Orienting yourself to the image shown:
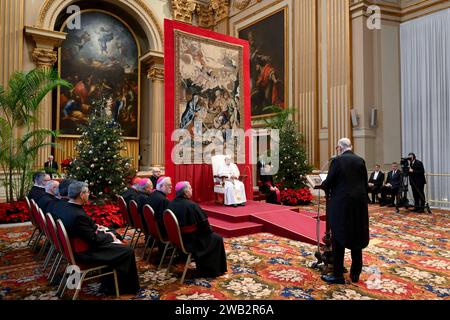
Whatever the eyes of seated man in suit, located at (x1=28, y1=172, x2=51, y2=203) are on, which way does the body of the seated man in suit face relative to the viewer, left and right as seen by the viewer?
facing to the right of the viewer

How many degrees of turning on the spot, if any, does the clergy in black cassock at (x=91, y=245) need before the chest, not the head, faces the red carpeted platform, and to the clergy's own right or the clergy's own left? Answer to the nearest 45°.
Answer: approximately 45° to the clergy's own left

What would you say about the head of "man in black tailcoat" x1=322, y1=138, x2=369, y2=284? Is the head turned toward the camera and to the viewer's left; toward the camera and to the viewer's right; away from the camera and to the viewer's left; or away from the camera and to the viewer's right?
away from the camera and to the viewer's left

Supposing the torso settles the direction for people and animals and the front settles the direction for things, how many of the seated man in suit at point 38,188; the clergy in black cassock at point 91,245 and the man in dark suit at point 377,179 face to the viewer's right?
2

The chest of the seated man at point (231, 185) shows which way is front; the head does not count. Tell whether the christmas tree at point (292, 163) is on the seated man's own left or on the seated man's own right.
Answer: on the seated man's own left

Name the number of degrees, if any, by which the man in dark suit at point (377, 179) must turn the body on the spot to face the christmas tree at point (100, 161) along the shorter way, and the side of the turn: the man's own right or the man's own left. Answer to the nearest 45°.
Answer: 0° — they already face it

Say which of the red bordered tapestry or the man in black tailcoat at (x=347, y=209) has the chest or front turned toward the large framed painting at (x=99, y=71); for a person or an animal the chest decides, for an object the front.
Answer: the man in black tailcoat

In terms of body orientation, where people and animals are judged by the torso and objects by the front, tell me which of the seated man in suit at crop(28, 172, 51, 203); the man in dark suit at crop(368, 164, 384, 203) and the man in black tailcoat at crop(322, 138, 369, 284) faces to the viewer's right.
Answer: the seated man in suit

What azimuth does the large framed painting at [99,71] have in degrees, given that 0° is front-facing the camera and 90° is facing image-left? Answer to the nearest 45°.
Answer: approximately 315°

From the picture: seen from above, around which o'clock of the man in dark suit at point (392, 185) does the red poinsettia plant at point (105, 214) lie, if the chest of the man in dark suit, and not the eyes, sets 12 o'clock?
The red poinsettia plant is roughly at 12 o'clock from the man in dark suit.

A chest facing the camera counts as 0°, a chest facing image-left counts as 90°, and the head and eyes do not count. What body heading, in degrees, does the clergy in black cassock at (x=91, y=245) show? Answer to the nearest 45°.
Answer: approximately 270°
